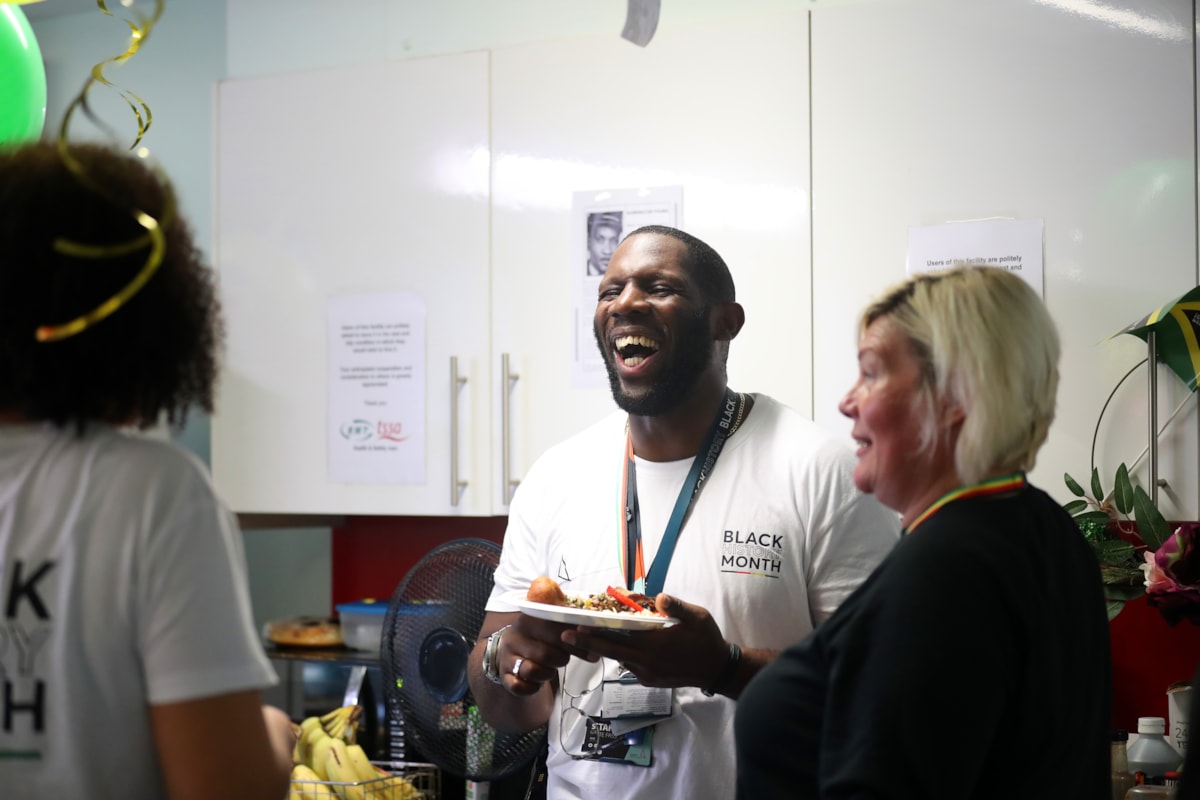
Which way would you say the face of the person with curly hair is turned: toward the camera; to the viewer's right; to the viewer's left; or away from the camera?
away from the camera

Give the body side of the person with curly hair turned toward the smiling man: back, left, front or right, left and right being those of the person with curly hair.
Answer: front

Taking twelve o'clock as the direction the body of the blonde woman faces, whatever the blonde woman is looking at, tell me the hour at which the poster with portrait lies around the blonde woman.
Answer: The poster with portrait is roughly at 2 o'clock from the blonde woman.

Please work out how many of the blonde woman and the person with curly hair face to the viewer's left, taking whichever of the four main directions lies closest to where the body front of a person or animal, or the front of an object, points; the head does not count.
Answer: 1

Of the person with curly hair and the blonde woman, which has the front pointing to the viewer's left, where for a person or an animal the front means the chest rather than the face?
the blonde woman

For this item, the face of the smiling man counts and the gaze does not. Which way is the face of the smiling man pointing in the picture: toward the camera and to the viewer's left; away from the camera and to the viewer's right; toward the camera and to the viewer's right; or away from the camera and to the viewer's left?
toward the camera and to the viewer's left

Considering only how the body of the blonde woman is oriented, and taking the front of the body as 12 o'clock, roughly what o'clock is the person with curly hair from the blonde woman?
The person with curly hair is roughly at 11 o'clock from the blonde woman.

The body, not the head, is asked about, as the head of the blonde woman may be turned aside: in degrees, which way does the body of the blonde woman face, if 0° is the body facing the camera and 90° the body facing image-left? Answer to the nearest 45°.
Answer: approximately 90°

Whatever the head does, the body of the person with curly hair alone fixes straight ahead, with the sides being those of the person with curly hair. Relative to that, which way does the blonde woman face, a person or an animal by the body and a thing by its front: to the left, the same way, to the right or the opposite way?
to the left

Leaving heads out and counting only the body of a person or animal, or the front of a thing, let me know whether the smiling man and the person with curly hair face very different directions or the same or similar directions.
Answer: very different directions

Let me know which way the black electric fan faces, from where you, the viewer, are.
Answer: facing the viewer and to the left of the viewer

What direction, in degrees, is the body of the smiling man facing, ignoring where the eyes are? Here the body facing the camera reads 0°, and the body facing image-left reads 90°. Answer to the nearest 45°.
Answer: approximately 45°

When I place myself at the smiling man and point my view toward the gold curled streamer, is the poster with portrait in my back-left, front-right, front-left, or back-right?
back-right

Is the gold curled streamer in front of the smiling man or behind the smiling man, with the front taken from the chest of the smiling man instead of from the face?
in front
